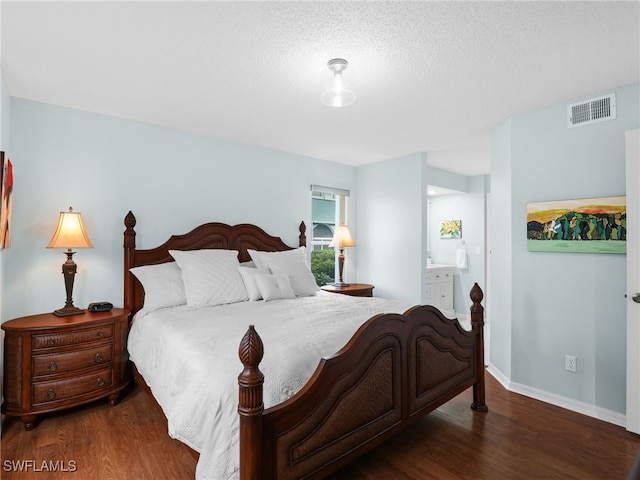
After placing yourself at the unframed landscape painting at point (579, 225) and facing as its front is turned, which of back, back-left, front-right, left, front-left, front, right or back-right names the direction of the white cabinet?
right

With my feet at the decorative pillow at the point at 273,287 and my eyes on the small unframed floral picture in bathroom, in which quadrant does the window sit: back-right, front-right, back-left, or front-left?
front-left

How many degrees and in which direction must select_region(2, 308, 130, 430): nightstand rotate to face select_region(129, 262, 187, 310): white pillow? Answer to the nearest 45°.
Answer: approximately 45° to its left

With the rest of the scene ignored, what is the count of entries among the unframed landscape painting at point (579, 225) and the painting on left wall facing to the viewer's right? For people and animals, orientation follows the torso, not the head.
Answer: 1

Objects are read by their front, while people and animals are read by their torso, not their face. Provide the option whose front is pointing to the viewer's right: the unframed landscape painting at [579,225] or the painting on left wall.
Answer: the painting on left wall

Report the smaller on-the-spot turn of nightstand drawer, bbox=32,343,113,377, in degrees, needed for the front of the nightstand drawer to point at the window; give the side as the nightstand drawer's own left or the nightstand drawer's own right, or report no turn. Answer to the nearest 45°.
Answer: approximately 45° to the nightstand drawer's own left

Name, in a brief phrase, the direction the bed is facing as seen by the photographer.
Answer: facing the viewer and to the right of the viewer

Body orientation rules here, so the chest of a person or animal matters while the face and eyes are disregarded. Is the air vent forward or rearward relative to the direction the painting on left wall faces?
forward

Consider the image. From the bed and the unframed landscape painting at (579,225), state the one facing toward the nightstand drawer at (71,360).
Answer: the unframed landscape painting

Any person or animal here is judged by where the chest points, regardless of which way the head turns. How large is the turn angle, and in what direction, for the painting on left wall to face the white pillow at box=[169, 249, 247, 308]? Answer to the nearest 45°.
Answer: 0° — it already faces it

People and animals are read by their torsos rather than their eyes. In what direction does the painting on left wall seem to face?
to the viewer's right

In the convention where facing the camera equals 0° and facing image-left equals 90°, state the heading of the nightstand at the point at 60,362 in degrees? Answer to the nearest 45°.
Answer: approximately 315°

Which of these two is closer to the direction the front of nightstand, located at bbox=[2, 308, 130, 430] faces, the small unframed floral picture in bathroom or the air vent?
the air vent

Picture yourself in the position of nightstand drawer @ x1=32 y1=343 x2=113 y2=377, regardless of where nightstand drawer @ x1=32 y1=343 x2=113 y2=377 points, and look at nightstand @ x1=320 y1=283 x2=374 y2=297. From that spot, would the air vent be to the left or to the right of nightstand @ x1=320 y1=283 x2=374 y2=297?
right

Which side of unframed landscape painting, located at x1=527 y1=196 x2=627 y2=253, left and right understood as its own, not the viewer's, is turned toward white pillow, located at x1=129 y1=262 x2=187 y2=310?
front
